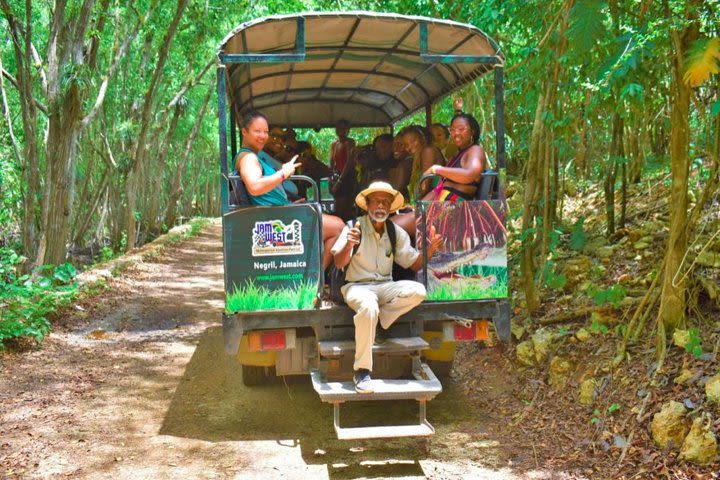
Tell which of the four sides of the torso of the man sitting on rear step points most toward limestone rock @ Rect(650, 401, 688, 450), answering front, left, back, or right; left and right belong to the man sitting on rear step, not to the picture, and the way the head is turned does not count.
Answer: left

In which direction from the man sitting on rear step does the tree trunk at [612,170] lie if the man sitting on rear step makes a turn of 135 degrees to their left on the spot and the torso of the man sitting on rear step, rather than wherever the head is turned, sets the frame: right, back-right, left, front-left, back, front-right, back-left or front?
front

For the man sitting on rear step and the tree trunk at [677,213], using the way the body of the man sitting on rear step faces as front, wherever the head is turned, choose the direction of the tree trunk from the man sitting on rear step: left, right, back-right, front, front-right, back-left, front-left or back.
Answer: left

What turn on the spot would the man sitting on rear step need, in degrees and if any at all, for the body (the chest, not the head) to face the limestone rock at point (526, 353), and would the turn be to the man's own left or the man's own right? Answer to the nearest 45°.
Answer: approximately 135° to the man's own left

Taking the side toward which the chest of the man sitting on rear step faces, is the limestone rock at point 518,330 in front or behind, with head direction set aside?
behind

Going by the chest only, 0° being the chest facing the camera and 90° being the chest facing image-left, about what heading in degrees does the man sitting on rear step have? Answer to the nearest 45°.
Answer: approximately 0°

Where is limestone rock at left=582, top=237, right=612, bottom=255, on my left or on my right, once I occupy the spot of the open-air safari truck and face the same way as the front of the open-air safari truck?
on my right

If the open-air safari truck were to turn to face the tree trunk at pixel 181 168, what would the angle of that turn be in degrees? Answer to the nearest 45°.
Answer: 0° — it already faces it

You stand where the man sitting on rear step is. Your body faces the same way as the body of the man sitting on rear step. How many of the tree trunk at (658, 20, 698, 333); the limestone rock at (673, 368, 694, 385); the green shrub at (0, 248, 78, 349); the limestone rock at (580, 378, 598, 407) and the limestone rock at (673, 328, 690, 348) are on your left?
4

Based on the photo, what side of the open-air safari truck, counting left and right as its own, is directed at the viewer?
back

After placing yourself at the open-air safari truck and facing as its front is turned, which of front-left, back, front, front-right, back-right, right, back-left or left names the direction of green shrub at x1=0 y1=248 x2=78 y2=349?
front-left

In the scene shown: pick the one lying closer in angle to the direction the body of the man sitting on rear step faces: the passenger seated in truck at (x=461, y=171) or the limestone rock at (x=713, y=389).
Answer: the limestone rock

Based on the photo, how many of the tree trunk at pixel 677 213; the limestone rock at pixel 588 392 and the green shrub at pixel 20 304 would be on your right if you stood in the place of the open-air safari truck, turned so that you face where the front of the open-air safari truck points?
2

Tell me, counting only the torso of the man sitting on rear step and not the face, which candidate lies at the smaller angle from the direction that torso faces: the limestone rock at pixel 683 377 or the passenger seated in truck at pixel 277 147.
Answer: the limestone rock

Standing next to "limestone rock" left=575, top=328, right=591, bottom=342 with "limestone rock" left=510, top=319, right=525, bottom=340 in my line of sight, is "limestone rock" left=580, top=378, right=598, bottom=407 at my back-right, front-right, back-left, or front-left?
back-left
